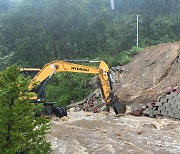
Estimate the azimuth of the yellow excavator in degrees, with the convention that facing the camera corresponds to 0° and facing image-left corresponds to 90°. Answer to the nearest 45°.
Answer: approximately 270°
